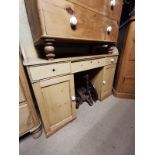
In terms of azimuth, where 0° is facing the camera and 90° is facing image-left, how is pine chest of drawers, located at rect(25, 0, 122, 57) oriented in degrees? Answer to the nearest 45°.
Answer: approximately 315°

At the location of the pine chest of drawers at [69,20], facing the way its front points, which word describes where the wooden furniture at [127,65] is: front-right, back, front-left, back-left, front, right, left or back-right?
left
